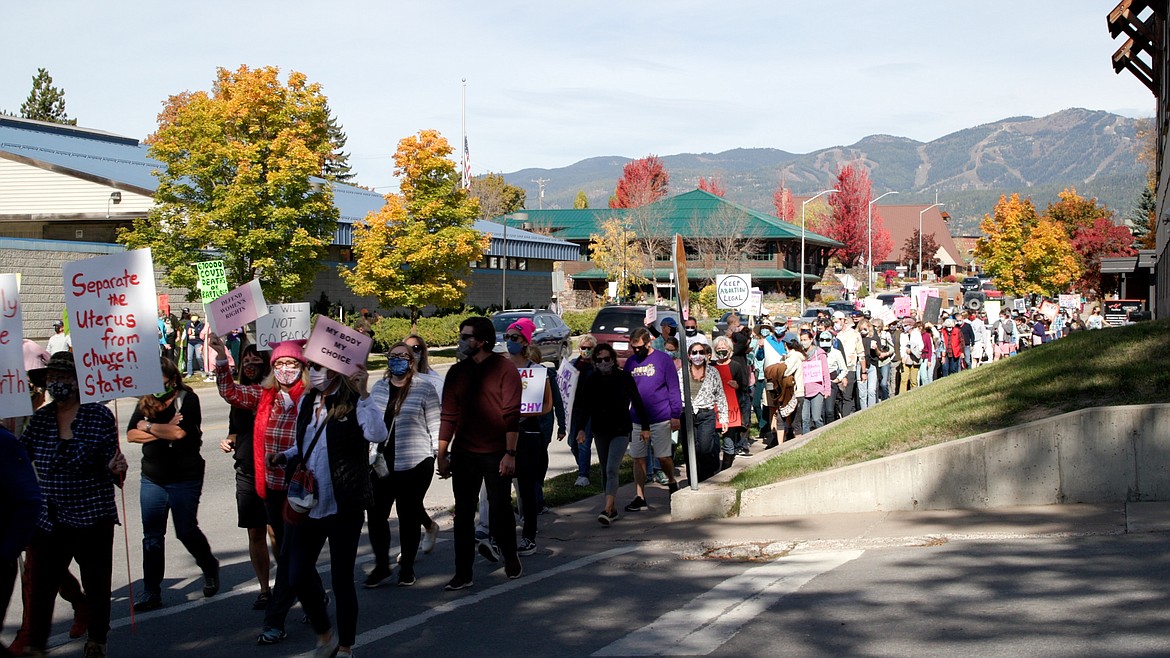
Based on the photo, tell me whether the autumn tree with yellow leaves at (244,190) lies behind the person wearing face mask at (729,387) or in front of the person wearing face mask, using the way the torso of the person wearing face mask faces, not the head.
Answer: behind

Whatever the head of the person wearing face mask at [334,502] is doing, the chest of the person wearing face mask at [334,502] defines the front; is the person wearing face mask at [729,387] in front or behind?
behind

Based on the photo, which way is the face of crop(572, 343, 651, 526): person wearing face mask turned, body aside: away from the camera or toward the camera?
toward the camera

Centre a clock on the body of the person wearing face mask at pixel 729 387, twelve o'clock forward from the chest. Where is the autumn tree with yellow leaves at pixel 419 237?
The autumn tree with yellow leaves is roughly at 5 o'clock from the person wearing face mask.

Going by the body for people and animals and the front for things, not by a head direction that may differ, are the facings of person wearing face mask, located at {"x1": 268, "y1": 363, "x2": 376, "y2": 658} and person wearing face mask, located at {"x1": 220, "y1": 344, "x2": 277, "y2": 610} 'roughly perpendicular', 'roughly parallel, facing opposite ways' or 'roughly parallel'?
roughly parallel

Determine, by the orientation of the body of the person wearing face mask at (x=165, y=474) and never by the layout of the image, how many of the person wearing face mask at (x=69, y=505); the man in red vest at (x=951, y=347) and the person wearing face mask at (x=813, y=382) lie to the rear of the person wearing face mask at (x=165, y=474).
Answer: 2

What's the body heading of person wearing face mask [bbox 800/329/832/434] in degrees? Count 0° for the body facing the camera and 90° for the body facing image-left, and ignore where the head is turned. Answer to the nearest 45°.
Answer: approximately 45°

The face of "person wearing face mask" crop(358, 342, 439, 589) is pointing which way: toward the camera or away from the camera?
toward the camera

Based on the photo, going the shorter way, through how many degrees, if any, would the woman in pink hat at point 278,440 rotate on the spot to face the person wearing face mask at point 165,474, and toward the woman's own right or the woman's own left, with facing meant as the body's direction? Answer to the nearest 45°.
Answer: approximately 135° to the woman's own right

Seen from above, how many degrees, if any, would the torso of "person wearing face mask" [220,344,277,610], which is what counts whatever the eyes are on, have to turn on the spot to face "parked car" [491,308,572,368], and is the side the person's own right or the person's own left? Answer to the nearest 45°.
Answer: approximately 135° to the person's own right

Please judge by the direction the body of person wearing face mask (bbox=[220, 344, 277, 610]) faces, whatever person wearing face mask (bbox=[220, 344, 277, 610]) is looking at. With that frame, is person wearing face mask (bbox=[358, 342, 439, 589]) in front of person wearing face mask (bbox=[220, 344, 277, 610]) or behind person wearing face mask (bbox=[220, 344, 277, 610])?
behind

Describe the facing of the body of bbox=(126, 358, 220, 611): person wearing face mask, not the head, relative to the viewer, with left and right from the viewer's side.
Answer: facing the viewer and to the left of the viewer

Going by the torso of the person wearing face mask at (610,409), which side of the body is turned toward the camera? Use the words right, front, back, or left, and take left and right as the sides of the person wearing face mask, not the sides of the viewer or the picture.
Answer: front

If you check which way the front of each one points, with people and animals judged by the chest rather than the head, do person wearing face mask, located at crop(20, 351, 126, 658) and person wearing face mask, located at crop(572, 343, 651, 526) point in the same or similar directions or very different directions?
same or similar directions

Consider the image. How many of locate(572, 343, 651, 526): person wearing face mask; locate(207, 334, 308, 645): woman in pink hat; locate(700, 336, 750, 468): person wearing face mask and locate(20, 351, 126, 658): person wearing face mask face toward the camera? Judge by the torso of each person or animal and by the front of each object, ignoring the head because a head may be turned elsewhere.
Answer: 4

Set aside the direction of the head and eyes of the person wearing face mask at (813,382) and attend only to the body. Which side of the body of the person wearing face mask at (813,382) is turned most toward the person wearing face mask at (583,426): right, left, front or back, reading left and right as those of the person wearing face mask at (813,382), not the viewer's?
front
